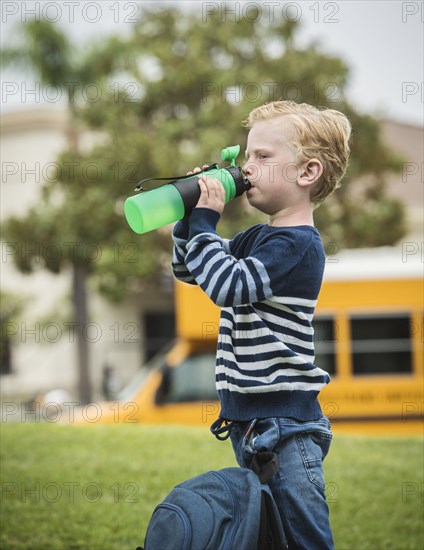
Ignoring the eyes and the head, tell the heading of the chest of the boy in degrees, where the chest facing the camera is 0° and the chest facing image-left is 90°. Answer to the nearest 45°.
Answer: approximately 90°

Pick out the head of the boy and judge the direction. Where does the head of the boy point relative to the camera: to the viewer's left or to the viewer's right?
to the viewer's left

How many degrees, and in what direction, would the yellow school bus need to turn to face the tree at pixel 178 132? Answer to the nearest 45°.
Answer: approximately 45° to its right

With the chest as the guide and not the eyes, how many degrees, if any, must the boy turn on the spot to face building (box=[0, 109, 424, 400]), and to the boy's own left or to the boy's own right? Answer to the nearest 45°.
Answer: approximately 90° to the boy's own right

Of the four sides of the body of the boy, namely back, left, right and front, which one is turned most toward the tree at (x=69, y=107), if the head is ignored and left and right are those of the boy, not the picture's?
right

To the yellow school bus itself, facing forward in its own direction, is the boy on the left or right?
on its left

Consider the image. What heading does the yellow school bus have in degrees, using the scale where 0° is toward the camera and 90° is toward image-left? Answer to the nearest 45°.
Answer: approximately 90°

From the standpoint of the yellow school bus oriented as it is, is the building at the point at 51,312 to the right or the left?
on its right
